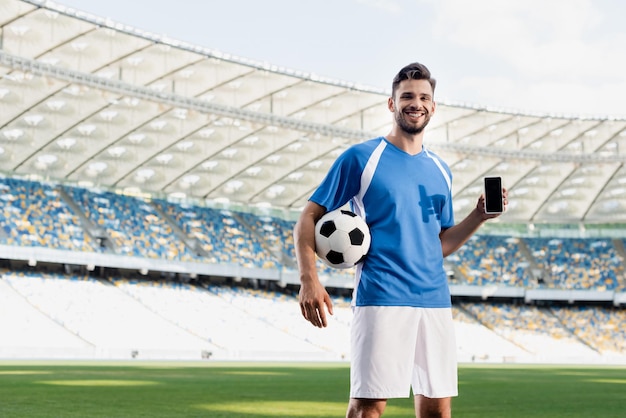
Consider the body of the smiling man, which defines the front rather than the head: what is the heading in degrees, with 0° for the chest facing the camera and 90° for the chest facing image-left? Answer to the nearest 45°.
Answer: approximately 315°
